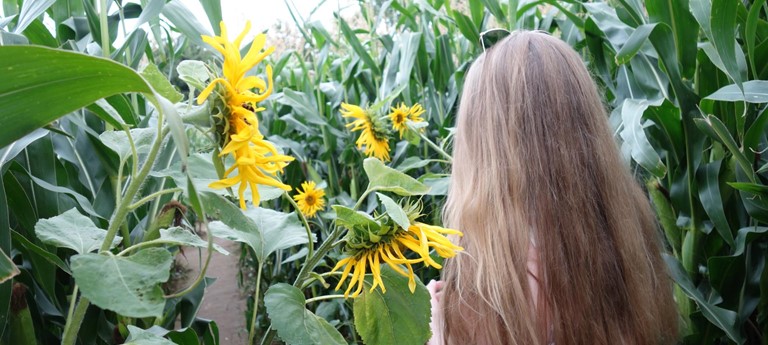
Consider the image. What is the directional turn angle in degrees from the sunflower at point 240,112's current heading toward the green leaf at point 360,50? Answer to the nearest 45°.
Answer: approximately 90° to its left
